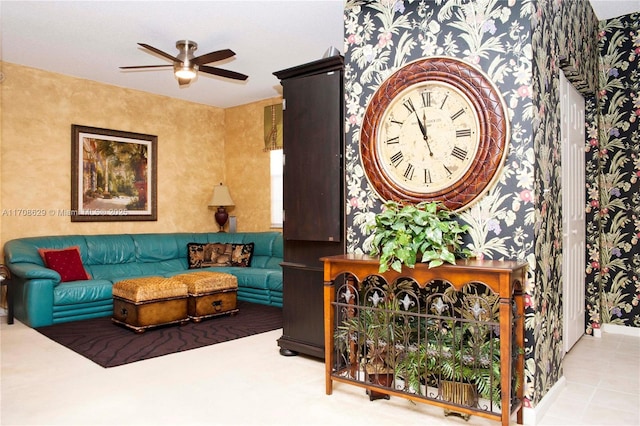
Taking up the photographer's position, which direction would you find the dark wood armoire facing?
facing to the left of the viewer

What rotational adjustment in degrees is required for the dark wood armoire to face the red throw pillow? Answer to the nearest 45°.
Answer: approximately 45° to its right

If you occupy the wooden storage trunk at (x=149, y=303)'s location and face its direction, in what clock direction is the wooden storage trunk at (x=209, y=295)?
the wooden storage trunk at (x=209, y=295) is roughly at 10 o'clock from the wooden storage trunk at (x=149, y=303).

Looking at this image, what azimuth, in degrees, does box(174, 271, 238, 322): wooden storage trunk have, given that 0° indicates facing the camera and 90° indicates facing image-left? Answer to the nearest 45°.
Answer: approximately 315°

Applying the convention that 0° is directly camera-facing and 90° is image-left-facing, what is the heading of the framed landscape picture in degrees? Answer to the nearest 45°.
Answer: approximately 315°

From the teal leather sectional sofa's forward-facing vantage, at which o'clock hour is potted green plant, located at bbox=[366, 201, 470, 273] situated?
The potted green plant is roughly at 11 o'clock from the teal leather sectional sofa.

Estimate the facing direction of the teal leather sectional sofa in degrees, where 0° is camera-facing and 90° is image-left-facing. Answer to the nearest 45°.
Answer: approximately 0°
